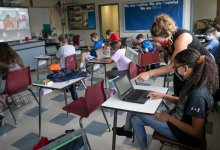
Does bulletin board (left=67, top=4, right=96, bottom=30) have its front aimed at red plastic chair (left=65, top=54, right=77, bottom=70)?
yes

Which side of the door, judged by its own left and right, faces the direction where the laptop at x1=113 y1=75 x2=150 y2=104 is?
front

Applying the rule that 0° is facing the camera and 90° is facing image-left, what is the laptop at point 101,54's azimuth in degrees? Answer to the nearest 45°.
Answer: approximately 315°

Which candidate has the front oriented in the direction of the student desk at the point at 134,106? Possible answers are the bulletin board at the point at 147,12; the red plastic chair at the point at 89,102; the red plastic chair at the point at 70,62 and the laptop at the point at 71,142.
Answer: the bulletin board

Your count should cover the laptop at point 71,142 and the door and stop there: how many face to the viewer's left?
0

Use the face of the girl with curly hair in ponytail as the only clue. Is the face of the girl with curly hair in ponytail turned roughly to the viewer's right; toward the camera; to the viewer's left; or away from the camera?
to the viewer's left

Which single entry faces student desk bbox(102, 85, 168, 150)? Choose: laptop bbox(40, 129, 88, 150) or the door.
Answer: the door

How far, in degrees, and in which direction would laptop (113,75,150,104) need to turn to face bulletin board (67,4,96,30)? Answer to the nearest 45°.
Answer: approximately 135° to its left

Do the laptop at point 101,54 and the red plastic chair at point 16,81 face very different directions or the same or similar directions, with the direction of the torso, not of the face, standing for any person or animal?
very different directions

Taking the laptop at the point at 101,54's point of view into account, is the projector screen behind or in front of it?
behind

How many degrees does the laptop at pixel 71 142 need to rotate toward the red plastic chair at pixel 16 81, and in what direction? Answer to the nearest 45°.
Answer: approximately 135° to its left

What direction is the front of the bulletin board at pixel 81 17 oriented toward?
toward the camera

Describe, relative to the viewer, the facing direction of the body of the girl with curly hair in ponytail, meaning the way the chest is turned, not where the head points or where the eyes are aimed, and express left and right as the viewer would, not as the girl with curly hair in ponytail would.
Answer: facing to the left of the viewer

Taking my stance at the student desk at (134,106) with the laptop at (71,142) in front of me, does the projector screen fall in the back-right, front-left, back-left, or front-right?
back-right

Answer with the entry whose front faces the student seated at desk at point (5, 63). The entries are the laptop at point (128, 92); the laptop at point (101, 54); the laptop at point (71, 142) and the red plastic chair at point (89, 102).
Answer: the red plastic chair

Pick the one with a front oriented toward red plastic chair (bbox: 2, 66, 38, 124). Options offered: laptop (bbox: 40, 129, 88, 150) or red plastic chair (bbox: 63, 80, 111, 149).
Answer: red plastic chair (bbox: 63, 80, 111, 149)

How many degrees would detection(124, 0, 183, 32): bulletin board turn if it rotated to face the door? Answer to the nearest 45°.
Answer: approximately 135° to its right

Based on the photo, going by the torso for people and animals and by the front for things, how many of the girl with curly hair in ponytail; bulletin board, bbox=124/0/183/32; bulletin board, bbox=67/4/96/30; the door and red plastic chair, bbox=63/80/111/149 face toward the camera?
3
